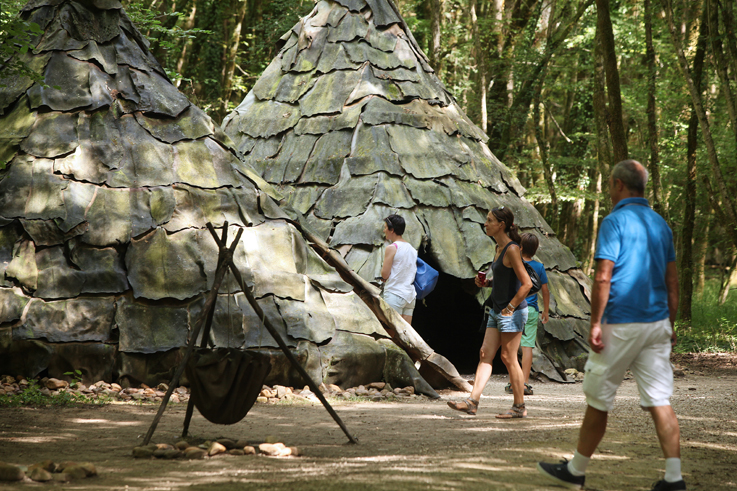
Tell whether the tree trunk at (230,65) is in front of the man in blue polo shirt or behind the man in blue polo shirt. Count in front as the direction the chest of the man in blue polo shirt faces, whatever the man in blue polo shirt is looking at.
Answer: in front

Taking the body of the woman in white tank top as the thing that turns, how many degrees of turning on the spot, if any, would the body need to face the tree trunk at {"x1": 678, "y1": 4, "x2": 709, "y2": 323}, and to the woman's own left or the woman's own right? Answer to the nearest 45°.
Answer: approximately 90° to the woman's own right

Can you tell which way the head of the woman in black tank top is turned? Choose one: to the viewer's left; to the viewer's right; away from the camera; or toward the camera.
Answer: to the viewer's left

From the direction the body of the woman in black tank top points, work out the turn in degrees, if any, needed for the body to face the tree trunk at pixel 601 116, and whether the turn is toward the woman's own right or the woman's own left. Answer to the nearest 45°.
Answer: approximately 90° to the woman's own right

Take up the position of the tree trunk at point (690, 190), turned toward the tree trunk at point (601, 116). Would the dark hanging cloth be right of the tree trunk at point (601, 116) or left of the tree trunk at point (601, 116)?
left

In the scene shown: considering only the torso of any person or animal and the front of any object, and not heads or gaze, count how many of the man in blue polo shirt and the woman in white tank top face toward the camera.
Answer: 0

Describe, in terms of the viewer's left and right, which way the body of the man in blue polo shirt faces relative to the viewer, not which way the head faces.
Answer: facing away from the viewer and to the left of the viewer

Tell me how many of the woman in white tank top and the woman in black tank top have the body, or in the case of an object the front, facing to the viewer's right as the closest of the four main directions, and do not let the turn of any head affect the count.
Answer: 0

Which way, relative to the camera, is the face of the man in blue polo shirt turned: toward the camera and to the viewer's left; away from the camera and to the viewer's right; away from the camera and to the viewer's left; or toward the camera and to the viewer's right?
away from the camera and to the viewer's left

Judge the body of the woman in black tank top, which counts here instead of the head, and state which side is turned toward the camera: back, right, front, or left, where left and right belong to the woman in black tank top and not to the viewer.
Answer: left

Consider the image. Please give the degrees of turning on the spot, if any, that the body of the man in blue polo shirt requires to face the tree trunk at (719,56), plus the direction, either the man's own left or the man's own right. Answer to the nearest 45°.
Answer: approximately 45° to the man's own right

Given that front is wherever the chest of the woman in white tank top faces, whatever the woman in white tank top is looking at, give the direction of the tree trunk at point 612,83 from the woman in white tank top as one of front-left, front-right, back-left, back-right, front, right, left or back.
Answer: right

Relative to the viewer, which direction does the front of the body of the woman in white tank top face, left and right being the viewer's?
facing away from the viewer and to the left of the viewer

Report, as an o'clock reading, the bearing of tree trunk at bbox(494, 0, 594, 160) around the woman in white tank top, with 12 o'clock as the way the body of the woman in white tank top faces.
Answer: The tree trunk is roughly at 2 o'clock from the woman in white tank top.

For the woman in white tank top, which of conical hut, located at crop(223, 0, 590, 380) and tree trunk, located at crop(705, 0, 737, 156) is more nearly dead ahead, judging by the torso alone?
the conical hut
